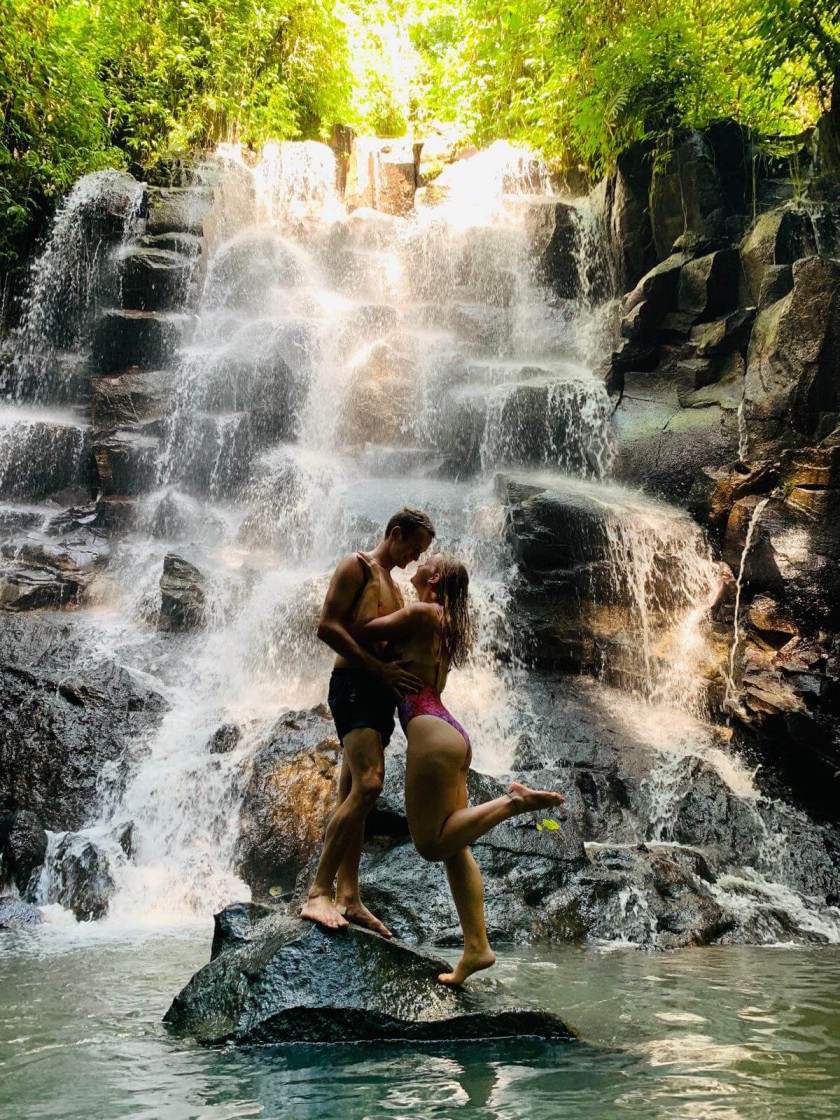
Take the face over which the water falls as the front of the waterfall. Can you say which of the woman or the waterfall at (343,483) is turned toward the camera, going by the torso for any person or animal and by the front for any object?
the waterfall

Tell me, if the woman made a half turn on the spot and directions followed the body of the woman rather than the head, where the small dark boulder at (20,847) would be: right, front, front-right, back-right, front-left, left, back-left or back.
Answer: back-left

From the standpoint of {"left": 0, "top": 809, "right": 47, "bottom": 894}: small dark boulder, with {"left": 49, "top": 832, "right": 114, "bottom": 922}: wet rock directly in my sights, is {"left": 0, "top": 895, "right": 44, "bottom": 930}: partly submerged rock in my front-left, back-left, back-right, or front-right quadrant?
front-right

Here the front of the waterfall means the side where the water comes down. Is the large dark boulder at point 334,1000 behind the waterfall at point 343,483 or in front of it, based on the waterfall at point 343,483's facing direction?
in front

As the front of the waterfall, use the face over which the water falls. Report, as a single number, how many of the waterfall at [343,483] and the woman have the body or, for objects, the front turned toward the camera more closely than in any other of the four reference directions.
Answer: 1

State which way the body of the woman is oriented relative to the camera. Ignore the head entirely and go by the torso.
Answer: to the viewer's left

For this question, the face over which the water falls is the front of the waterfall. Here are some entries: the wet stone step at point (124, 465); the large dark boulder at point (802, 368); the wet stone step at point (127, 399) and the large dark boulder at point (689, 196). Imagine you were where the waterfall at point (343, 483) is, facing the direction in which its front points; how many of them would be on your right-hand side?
2

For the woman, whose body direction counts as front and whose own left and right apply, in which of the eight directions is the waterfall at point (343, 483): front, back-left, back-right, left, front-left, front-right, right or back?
right

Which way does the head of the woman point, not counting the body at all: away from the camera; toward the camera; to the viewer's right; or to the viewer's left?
to the viewer's left

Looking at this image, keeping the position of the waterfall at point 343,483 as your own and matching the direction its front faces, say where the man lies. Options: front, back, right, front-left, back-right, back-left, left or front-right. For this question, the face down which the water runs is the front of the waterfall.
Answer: front

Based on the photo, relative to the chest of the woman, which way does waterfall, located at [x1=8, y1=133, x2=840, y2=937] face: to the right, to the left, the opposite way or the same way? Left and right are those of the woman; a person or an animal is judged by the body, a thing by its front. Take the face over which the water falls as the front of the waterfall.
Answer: to the left

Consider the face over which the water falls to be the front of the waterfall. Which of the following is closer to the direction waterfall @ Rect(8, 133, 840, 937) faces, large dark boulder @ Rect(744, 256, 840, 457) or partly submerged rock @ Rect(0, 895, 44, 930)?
the partly submerged rock

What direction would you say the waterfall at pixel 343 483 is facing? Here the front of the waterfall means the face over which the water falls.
toward the camera

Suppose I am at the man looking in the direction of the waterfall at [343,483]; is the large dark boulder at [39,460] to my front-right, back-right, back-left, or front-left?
front-left

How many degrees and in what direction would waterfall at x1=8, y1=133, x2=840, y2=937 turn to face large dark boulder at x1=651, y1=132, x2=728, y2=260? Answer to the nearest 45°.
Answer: approximately 90° to its left
